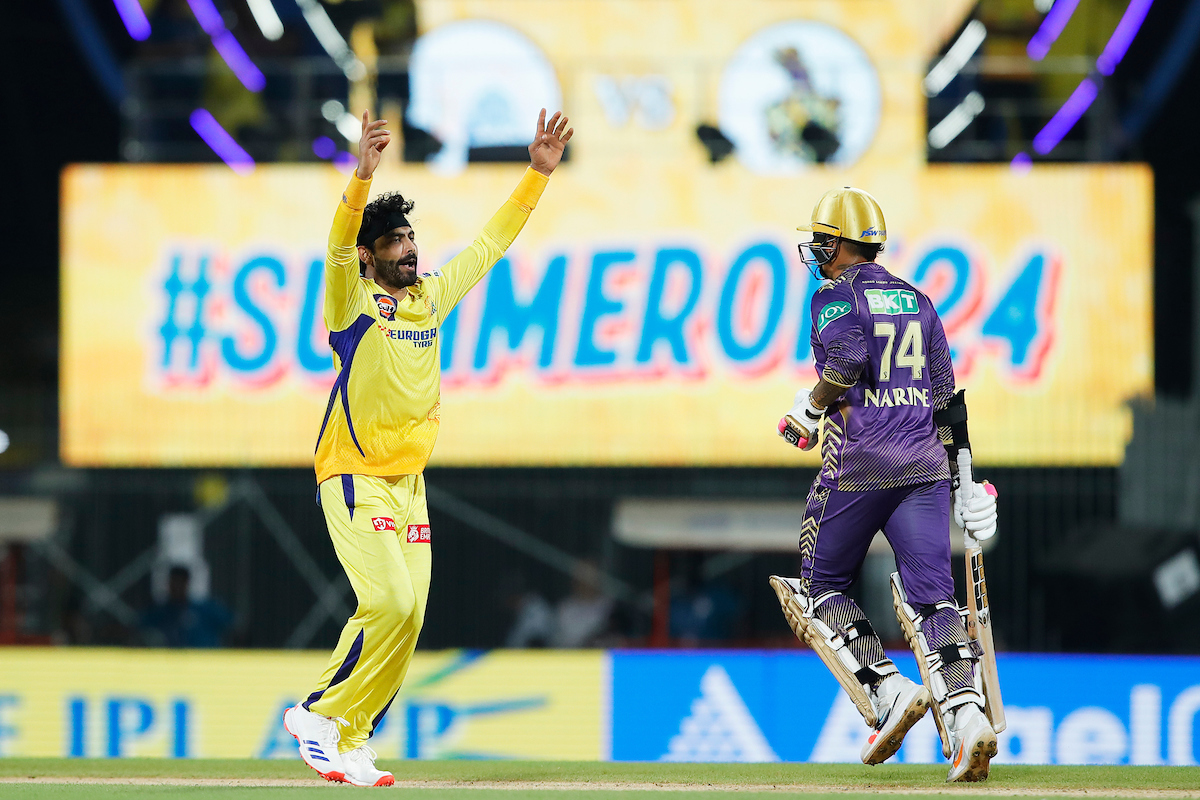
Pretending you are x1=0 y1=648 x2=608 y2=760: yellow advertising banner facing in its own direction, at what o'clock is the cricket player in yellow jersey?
The cricket player in yellow jersey is roughly at 12 o'clock from the yellow advertising banner.

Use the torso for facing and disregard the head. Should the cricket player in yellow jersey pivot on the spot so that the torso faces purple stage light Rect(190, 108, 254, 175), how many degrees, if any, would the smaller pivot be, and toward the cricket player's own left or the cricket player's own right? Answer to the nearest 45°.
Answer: approximately 135° to the cricket player's own left

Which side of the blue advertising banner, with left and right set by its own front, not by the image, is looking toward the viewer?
front

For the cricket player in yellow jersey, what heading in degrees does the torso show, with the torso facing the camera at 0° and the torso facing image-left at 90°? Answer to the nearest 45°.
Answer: approximately 315°

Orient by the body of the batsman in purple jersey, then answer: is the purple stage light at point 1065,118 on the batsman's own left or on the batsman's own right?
on the batsman's own right

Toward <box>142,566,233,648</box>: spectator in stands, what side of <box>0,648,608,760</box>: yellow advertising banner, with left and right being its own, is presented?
back

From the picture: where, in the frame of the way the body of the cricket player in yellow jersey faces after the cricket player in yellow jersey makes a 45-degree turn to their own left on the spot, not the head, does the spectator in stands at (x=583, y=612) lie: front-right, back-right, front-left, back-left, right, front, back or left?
left

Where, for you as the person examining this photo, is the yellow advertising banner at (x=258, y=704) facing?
facing the viewer
